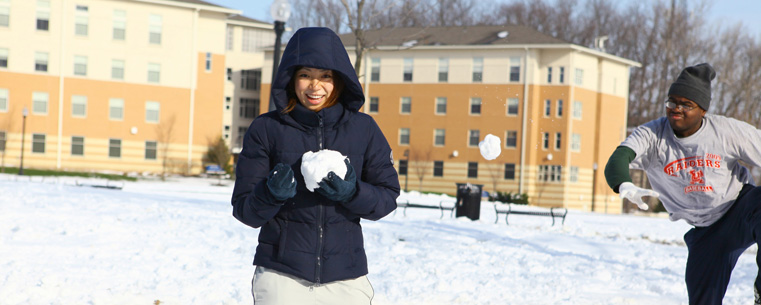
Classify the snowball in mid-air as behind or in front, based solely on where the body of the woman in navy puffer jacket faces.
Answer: behind

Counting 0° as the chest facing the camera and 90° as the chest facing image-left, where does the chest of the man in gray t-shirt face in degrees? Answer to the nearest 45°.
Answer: approximately 45°

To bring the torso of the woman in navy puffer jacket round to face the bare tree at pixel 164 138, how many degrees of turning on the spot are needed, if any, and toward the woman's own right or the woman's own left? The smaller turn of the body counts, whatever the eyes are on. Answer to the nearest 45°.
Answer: approximately 180°

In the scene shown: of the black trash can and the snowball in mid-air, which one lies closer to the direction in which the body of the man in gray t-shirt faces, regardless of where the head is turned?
the snowball in mid-air

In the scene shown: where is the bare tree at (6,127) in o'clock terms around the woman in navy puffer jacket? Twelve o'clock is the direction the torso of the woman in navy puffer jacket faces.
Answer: The bare tree is roughly at 5 o'clock from the woman in navy puffer jacket.

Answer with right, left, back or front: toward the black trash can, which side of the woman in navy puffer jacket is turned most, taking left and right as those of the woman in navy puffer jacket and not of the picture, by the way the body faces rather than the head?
back

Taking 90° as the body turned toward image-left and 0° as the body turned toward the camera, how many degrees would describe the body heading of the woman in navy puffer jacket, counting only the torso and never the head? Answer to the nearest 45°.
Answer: approximately 0°
